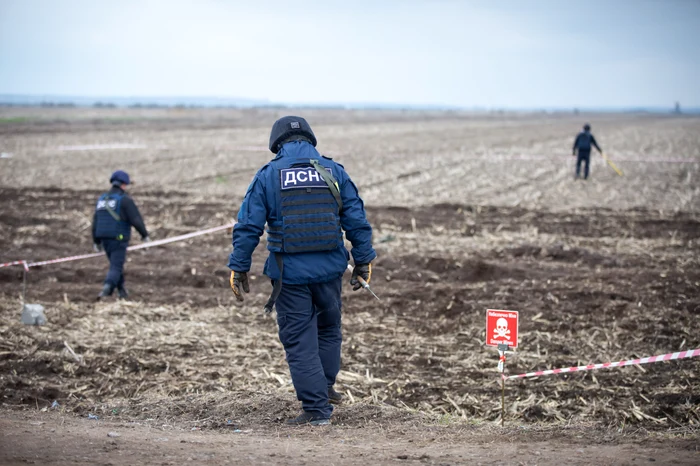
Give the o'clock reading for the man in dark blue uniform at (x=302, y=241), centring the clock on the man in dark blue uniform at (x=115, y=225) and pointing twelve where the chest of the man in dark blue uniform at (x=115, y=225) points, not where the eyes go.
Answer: the man in dark blue uniform at (x=302, y=241) is roughly at 4 o'clock from the man in dark blue uniform at (x=115, y=225).

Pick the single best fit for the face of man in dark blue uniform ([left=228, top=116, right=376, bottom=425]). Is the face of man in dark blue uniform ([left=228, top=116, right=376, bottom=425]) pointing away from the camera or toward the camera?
away from the camera

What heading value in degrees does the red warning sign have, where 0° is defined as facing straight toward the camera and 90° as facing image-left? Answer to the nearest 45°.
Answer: approximately 0°

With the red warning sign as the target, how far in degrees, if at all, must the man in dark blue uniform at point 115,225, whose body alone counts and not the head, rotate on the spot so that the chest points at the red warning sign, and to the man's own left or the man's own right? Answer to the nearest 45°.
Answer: approximately 90° to the man's own right

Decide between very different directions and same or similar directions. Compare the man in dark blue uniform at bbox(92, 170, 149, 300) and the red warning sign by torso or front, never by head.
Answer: very different directions

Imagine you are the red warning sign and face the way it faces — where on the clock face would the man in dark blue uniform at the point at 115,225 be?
The man in dark blue uniform is roughly at 4 o'clock from the red warning sign.

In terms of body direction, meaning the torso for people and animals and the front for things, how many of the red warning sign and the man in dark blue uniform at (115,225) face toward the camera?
1

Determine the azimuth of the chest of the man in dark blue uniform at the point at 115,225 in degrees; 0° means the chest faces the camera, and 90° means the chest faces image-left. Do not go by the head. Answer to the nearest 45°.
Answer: approximately 225°

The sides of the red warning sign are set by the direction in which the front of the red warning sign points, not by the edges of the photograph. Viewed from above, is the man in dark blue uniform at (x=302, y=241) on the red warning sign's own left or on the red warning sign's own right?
on the red warning sign's own right
